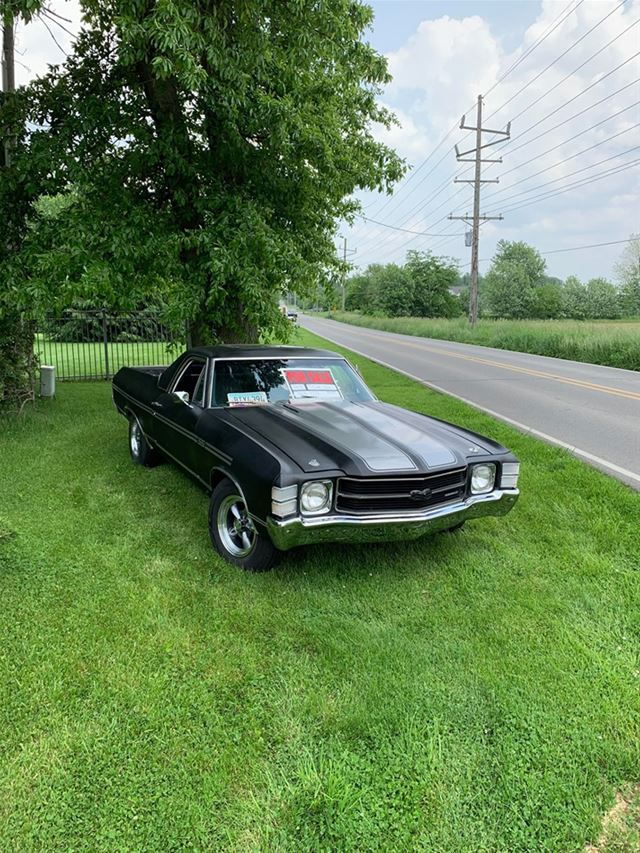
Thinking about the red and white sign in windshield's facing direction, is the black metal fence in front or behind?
behind

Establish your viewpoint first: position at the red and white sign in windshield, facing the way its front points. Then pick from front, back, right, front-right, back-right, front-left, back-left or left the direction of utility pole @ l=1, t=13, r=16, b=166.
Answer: back

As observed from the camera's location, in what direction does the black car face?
facing the viewer and to the right of the viewer

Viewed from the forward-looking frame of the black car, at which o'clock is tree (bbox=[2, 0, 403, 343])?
The tree is roughly at 7 o'clock from the black car.

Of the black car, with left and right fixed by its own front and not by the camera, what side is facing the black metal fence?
back

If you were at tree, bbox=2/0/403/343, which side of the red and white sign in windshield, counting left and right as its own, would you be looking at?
back
